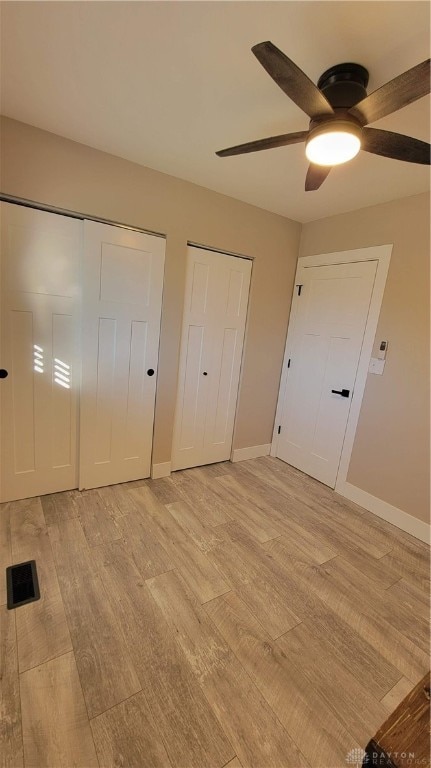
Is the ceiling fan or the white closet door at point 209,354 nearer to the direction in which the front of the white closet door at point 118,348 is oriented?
the ceiling fan

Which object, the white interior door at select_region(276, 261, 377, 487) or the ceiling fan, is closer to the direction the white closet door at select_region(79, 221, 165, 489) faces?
the ceiling fan

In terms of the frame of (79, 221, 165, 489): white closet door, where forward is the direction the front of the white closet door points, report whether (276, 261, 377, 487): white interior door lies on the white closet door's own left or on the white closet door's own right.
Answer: on the white closet door's own left

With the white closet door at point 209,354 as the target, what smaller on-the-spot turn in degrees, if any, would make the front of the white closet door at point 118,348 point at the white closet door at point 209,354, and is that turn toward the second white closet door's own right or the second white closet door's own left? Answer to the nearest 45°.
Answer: approximately 45° to the second white closet door's own left

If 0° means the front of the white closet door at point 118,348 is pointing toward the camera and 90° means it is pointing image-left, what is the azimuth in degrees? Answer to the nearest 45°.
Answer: approximately 315°

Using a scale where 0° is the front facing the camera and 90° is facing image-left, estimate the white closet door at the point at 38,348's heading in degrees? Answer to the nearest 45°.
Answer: approximately 315°

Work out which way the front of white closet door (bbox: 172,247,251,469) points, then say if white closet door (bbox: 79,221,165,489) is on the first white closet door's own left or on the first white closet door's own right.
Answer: on the first white closet door's own right

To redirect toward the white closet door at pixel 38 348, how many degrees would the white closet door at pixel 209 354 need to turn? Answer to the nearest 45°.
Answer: approximately 90° to its right

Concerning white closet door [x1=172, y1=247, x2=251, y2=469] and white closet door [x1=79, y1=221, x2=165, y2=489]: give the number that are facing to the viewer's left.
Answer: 0

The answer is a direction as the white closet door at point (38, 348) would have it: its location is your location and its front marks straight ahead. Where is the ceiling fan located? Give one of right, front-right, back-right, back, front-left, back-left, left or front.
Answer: front

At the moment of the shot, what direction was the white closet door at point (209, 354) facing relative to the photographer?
facing the viewer and to the right of the viewer

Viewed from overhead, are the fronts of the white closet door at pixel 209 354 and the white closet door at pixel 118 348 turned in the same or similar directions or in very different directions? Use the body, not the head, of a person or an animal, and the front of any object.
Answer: same or similar directions

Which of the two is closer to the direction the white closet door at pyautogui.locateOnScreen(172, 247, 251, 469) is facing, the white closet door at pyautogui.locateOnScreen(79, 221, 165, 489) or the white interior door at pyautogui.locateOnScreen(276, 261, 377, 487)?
the white interior door

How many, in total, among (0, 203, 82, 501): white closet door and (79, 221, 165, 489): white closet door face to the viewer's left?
0

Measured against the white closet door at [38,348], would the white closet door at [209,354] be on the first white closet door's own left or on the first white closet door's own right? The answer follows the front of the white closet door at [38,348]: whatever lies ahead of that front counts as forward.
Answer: on the first white closet door's own left

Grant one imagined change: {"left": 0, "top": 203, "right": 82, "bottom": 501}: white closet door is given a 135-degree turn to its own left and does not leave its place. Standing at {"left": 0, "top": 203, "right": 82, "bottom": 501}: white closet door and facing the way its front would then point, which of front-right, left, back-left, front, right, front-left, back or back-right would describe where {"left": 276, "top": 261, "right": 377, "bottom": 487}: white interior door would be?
right
